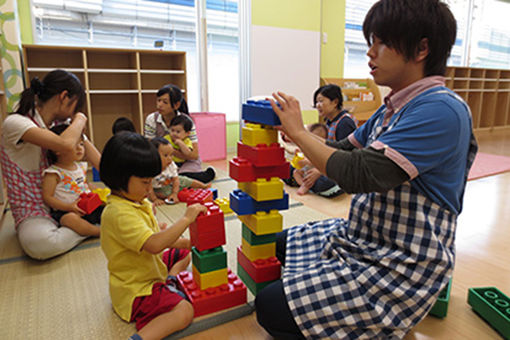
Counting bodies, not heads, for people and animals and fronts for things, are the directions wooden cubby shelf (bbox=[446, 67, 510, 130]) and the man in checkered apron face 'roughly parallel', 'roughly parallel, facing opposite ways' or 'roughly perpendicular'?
roughly perpendicular

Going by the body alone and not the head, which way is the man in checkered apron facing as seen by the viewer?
to the viewer's left

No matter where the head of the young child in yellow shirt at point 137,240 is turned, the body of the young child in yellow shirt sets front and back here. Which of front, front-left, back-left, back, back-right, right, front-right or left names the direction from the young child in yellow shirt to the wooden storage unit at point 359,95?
front-left

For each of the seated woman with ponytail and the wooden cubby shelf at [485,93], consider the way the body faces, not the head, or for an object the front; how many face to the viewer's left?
0

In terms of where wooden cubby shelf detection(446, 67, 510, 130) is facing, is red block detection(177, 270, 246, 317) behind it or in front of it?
in front

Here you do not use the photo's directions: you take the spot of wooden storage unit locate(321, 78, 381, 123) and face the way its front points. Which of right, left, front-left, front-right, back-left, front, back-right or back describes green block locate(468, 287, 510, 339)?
front

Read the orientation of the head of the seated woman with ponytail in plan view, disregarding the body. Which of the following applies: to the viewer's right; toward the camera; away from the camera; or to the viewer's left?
to the viewer's right

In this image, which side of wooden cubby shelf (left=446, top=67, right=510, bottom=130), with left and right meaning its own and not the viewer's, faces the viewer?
front

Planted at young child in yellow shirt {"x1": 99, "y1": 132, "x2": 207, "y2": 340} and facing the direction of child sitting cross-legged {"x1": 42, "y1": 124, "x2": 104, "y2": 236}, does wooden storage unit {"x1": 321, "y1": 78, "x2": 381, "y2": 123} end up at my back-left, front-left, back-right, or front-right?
front-right

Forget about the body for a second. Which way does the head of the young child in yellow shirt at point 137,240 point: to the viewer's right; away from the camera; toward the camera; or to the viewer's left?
to the viewer's right

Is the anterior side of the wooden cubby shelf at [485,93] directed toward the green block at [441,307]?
yes

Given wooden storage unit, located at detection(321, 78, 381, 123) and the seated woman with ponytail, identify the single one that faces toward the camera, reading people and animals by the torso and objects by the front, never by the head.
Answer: the wooden storage unit

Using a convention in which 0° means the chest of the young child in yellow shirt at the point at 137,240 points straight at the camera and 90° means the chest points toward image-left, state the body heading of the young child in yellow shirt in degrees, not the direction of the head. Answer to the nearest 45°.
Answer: approximately 270°

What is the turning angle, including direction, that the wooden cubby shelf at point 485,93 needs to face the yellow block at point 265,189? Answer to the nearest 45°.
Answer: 0° — it already faces it

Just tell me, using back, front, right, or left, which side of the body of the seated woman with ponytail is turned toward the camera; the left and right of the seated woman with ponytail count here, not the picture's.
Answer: right

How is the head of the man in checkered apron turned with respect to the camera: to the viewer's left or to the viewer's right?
to the viewer's left
